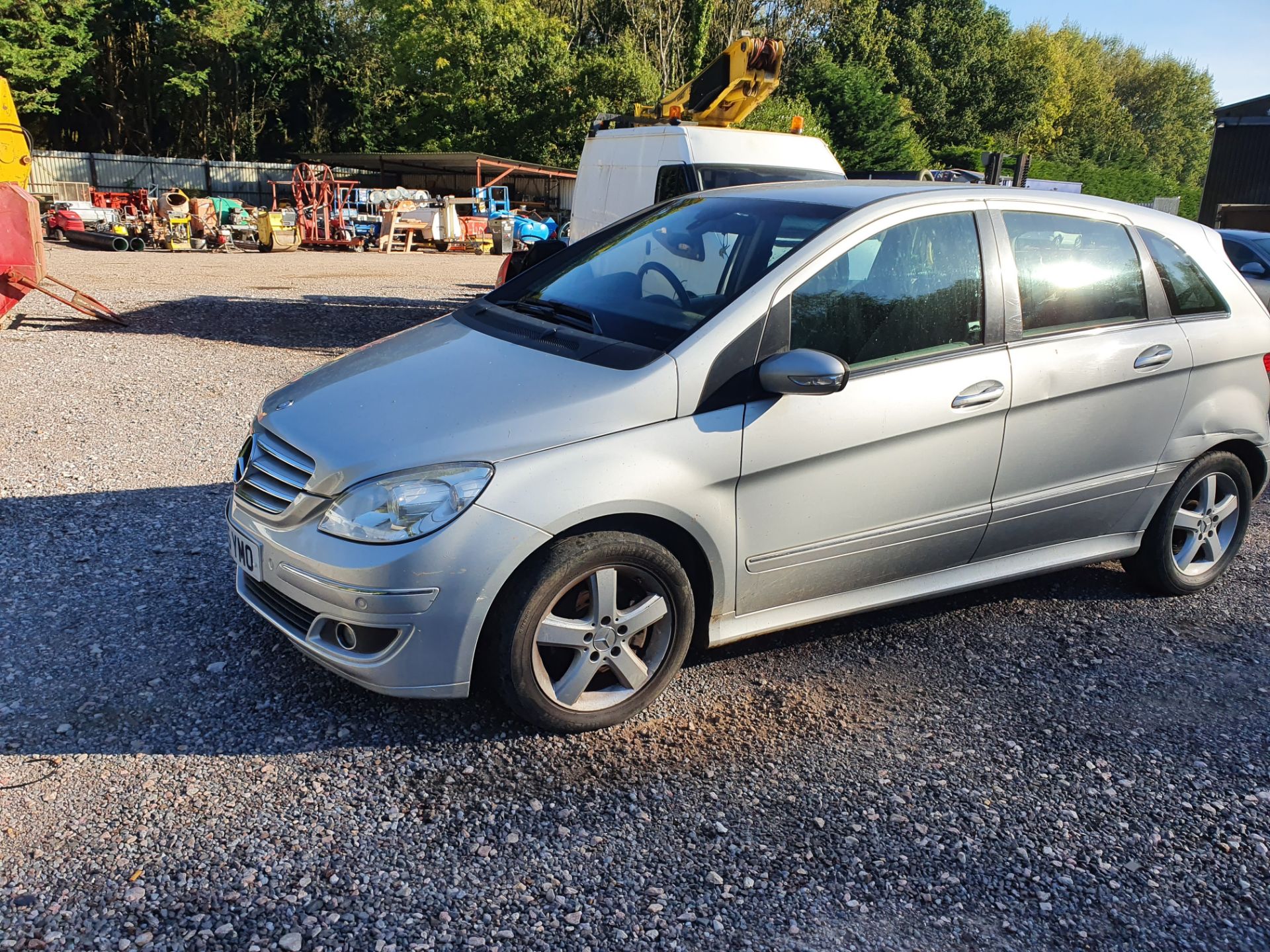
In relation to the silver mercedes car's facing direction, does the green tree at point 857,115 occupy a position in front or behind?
behind

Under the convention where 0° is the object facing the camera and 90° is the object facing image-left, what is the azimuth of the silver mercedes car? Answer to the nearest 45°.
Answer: approximately 45°

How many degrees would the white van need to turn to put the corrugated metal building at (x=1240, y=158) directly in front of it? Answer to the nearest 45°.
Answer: approximately 90° to its left

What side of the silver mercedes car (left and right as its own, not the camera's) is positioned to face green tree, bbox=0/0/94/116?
right

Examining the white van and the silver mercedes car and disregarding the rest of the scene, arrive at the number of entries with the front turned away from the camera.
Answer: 0

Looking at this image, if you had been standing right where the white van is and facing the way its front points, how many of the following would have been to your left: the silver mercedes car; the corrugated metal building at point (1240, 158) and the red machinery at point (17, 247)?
1

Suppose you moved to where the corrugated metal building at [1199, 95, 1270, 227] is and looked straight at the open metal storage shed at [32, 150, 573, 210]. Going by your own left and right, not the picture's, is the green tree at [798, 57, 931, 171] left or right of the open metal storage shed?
right

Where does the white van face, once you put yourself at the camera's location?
facing the viewer and to the right of the viewer

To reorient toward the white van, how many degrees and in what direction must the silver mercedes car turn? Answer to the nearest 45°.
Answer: approximately 135° to its right

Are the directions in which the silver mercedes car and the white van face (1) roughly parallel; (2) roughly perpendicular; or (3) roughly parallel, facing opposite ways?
roughly perpendicular

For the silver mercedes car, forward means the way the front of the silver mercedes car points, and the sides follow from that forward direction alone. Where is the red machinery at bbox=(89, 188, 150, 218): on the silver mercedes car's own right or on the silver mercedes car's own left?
on the silver mercedes car's own right

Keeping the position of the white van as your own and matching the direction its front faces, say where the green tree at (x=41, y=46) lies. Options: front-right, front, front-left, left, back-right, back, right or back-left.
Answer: back
